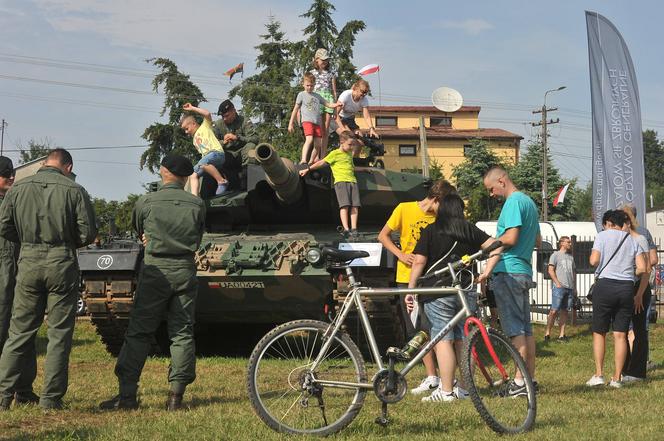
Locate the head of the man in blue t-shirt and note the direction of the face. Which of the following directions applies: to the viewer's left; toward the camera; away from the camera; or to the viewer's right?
to the viewer's left

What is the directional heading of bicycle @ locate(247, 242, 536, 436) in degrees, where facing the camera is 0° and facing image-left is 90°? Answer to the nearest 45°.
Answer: approximately 270°

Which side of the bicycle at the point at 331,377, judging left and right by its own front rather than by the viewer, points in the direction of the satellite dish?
left

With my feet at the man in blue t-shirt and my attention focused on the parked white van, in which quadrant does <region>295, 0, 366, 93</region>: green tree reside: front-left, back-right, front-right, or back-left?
front-left

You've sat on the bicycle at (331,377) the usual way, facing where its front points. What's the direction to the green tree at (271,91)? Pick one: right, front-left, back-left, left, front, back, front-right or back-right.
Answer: left

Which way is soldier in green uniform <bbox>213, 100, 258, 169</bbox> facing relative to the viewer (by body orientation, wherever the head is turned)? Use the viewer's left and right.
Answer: facing the viewer and to the left of the viewer

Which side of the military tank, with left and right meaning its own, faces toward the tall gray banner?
left

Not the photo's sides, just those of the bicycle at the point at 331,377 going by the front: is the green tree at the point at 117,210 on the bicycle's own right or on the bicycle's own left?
on the bicycle's own left

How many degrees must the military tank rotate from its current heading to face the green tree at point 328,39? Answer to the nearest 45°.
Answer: approximately 180°

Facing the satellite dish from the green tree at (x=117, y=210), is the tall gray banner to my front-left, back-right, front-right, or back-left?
front-right

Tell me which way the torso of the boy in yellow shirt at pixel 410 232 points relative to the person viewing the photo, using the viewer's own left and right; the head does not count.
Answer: facing the viewer and to the right of the viewer
